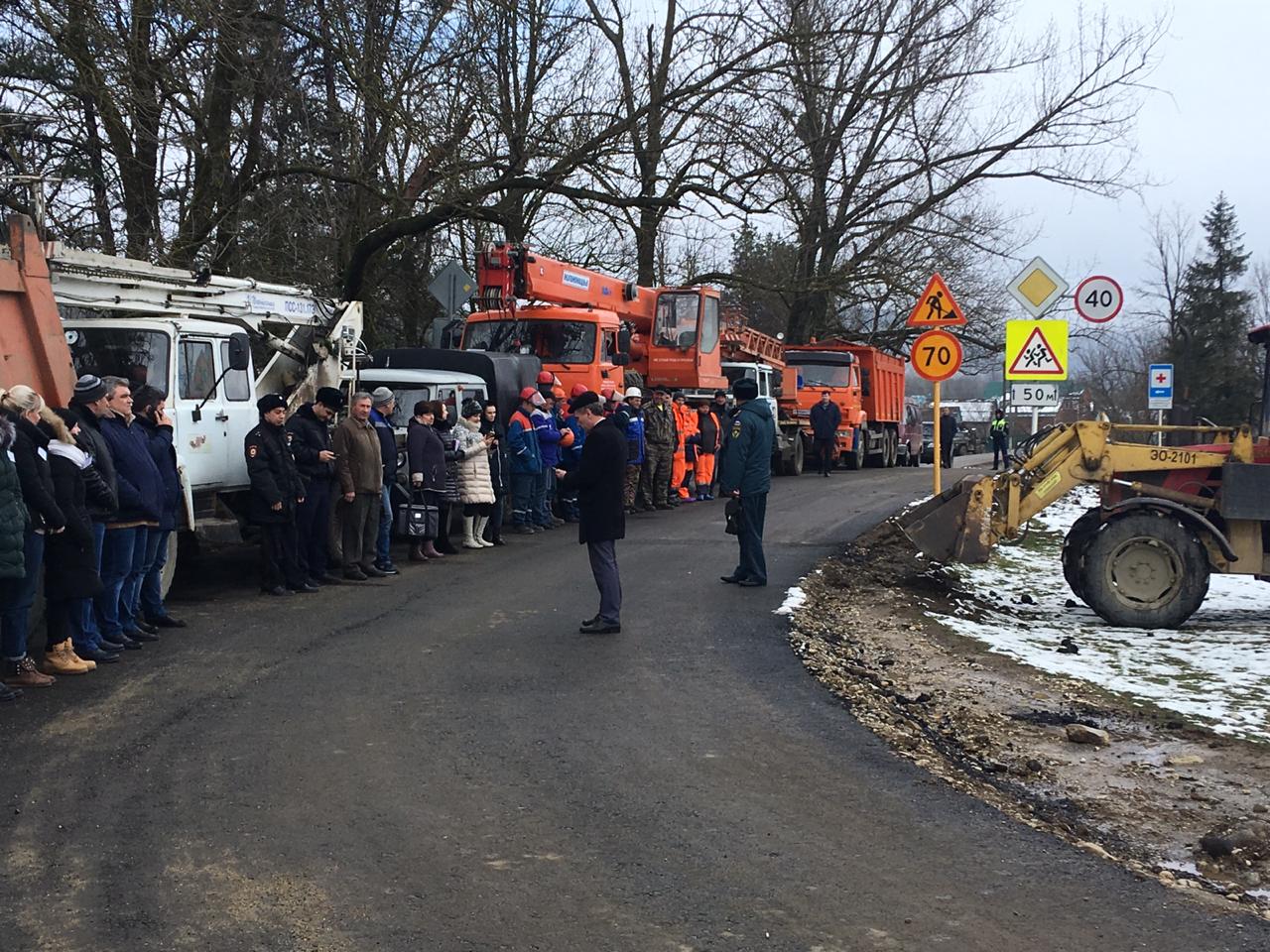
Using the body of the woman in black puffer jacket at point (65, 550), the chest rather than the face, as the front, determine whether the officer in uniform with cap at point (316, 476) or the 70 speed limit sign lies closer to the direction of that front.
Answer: the 70 speed limit sign

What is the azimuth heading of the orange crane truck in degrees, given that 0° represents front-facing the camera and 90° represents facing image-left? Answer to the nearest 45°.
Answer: approximately 45°

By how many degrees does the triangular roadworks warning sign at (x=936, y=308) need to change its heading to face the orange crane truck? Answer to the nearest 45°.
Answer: approximately 135° to its right

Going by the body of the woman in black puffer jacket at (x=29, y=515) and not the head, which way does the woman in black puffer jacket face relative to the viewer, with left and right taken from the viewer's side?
facing to the right of the viewer

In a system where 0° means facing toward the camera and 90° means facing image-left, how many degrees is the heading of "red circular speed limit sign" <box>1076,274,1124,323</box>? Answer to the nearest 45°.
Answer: approximately 0°

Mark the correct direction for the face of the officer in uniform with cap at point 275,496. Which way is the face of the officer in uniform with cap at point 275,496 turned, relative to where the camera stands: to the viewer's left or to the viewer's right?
to the viewer's right

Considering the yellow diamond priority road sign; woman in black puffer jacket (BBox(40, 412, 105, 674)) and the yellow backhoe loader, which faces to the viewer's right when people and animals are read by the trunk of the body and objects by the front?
the woman in black puffer jacket

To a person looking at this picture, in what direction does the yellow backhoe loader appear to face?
facing to the left of the viewer

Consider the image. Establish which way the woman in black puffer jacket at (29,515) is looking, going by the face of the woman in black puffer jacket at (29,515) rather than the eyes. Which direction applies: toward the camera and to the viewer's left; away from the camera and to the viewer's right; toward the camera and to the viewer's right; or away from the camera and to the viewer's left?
away from the camera and to the viewer's right

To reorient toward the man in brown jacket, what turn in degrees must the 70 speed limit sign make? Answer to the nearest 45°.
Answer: approximately 45° to its right

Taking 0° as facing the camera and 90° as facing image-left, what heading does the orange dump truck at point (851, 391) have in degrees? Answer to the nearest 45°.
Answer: approximately 45°
